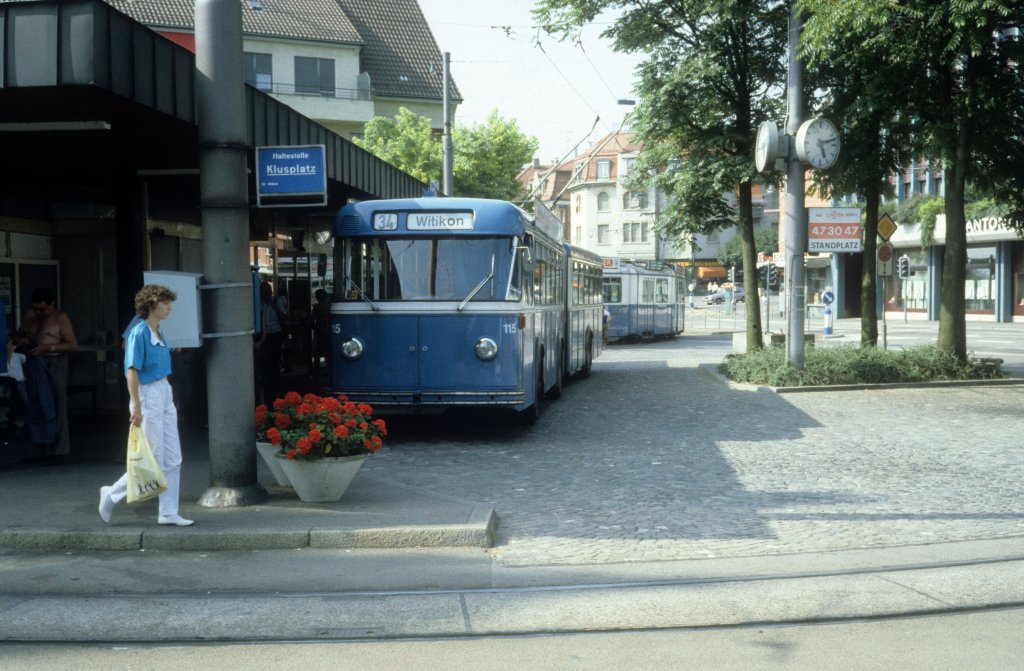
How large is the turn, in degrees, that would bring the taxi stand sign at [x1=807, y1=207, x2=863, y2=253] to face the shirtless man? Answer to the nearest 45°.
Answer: approximately 45° to its right

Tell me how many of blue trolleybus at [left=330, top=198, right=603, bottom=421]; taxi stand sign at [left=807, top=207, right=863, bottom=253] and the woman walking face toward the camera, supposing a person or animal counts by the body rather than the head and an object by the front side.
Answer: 2

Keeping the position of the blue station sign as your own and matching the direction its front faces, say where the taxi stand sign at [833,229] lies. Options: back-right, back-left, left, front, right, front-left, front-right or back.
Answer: back-left

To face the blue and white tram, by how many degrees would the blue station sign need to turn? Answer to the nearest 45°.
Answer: approximately 135° to its left

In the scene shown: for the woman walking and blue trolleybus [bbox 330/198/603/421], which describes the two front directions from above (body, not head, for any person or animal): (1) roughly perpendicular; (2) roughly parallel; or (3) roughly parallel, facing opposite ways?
roughly perpendicular

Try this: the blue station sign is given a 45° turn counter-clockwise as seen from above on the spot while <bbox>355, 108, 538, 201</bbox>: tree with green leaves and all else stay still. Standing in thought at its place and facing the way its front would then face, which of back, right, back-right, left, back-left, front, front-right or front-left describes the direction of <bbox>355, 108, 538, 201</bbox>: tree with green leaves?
back-left

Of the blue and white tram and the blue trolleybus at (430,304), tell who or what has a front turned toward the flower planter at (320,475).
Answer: the blue trolleybus
